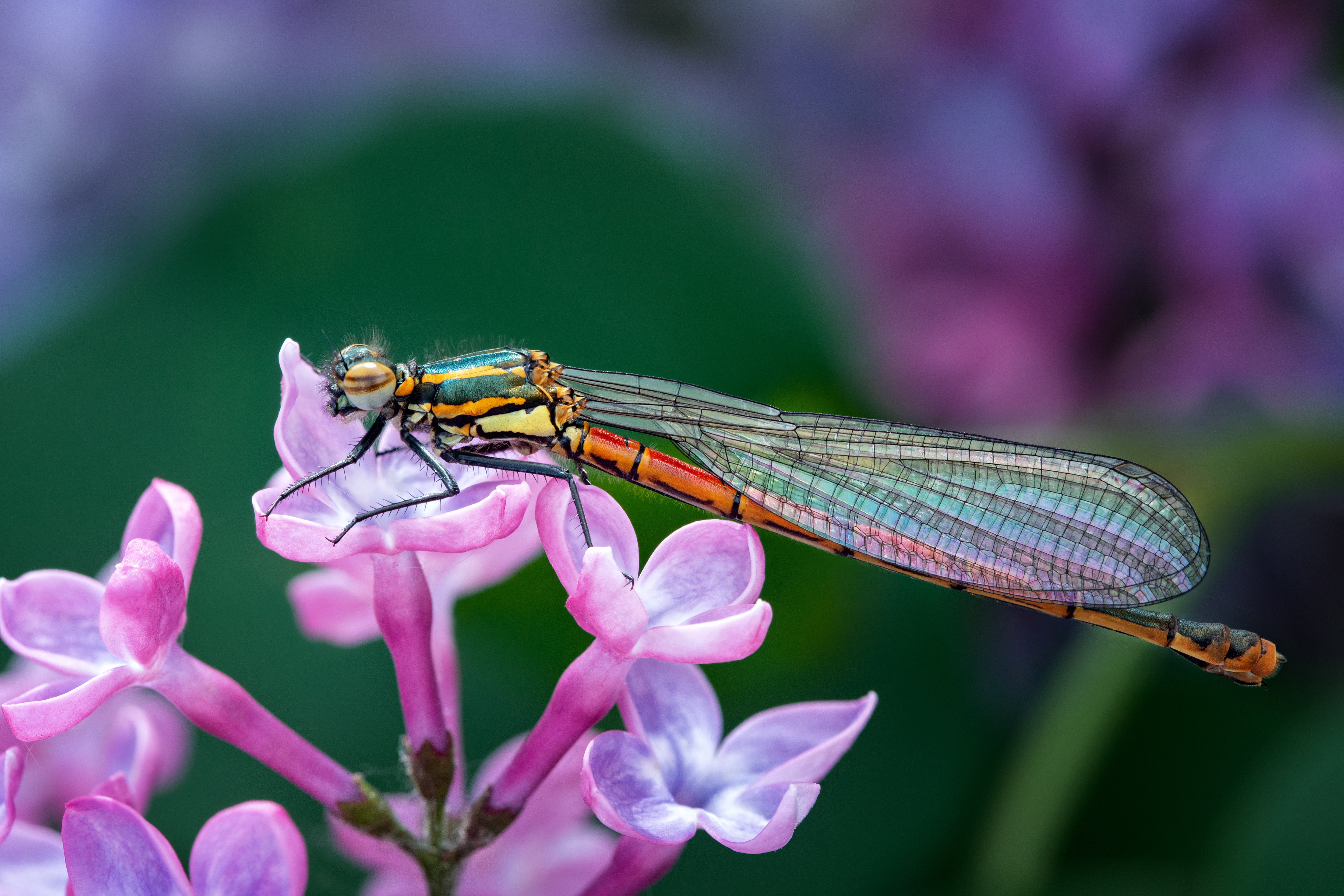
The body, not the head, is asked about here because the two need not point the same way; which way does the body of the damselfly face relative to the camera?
to the viewer's left
